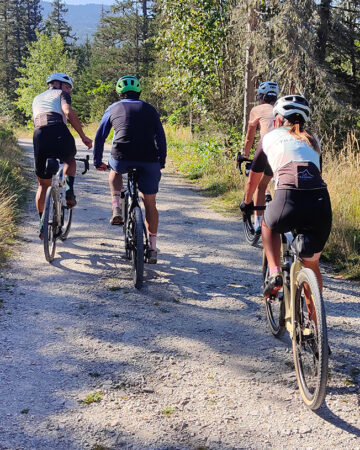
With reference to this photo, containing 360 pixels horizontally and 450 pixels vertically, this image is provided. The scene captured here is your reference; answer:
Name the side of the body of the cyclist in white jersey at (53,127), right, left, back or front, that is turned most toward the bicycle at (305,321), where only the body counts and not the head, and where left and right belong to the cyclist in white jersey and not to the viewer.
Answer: right

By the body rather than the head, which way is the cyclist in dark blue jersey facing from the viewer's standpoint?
away from the camera

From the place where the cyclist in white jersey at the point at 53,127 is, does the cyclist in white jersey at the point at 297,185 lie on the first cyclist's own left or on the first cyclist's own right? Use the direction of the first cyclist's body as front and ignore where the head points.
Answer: on the first cyclist's own right

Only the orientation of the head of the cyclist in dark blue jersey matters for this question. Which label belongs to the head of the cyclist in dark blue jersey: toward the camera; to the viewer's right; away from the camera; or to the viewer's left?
away from the camera

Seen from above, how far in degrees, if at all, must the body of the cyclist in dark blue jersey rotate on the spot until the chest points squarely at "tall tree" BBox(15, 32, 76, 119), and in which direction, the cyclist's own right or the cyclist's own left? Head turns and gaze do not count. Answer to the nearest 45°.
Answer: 0° — they already face it

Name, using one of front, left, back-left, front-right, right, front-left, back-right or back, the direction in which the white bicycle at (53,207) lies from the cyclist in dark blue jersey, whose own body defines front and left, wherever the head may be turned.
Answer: front-left

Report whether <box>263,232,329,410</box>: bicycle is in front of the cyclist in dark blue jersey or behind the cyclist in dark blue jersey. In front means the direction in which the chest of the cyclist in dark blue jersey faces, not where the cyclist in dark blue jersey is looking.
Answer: behind

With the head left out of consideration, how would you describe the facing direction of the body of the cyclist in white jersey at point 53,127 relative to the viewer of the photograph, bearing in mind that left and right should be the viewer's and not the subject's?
facing away from the viewer and to the right of the viewer

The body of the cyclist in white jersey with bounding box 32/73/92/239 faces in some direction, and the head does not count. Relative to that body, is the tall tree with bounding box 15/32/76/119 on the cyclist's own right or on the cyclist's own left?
on the cyclist's own left

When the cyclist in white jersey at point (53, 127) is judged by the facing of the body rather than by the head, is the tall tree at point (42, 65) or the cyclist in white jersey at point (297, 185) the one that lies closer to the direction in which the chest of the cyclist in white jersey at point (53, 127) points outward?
the tall tree

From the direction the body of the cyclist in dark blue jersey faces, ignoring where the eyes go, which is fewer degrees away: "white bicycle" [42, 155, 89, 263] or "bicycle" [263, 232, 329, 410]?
the white bicycle

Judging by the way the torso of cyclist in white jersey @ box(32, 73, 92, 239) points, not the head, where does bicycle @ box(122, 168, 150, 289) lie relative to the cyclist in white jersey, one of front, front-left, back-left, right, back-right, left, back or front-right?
right
